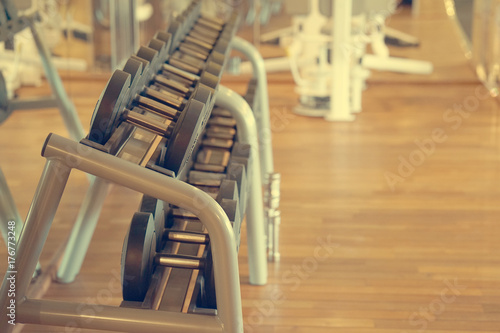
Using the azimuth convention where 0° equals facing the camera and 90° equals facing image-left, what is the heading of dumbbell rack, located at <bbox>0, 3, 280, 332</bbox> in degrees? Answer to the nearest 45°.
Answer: approximately 270°

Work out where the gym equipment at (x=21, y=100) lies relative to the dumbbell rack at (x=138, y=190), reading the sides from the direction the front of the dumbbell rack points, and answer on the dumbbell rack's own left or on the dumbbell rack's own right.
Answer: on the dumbbell rack's own left
